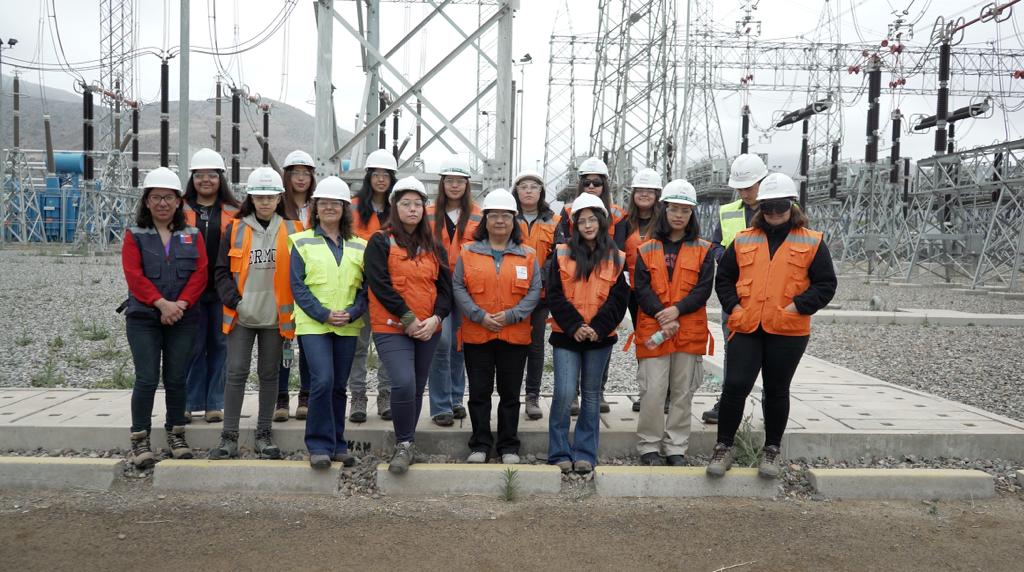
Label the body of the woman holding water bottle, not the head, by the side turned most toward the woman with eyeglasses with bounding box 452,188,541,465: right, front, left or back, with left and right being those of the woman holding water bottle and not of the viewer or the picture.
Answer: right

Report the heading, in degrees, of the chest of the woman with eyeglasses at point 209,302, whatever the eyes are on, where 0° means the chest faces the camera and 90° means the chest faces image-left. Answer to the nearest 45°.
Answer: approximately 0°

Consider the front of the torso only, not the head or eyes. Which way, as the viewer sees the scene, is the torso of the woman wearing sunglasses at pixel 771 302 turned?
toward the camera

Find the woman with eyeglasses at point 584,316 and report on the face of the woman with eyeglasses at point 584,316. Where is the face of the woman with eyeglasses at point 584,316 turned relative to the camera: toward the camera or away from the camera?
toward the camera

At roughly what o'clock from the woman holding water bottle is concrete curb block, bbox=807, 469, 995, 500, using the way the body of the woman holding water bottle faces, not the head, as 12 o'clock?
The concrete curb block is roughly at 9 o'clock from the woman holding water bottle.

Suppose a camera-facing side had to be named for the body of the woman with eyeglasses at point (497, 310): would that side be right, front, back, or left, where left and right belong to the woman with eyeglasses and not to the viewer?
front

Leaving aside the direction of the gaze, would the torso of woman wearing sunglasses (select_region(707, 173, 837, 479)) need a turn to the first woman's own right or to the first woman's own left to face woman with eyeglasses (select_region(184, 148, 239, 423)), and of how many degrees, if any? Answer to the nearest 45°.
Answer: approximately 90° to the first woman's own right

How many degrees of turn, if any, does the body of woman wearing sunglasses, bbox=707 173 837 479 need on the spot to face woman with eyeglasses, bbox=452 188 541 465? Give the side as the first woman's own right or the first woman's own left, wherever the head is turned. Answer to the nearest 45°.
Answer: approximately 90° to the first woman's own right

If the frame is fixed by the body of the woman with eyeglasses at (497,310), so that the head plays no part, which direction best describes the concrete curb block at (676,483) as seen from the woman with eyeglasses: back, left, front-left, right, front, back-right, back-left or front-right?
left

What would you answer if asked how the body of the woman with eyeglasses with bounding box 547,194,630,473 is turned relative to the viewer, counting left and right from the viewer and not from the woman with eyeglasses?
facing the viewer

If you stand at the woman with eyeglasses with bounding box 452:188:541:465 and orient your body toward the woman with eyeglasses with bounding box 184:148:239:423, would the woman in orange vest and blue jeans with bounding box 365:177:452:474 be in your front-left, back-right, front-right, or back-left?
front-left

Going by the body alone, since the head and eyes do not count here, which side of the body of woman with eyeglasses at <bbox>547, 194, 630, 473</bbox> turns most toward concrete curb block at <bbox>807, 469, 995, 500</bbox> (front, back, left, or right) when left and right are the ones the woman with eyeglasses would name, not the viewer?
left
